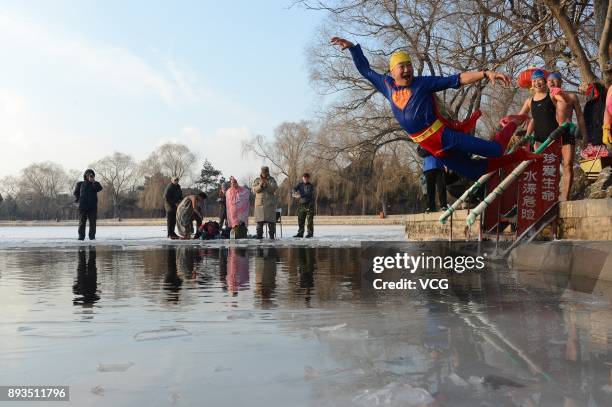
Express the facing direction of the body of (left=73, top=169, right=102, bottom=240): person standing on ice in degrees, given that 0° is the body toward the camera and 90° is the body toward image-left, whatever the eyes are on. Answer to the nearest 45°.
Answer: approximately 0°

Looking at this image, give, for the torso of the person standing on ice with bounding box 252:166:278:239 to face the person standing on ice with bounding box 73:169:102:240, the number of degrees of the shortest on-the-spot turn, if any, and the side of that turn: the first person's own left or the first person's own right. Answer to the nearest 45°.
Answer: approximately 90° to the first person's own right

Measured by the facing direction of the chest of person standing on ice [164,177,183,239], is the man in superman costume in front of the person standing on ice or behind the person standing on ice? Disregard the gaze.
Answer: in front

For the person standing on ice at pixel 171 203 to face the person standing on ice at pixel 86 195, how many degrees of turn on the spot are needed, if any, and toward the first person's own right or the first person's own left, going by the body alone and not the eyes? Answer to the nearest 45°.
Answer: approximately 135° to the first person's own right

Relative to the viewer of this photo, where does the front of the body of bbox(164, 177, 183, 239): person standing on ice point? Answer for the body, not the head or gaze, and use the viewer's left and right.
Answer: facing the viewer and to the right of the viewer

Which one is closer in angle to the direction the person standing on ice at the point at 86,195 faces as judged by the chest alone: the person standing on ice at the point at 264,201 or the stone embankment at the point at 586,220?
the stone embankment

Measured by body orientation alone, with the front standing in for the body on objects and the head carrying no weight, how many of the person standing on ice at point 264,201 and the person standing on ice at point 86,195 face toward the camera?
2

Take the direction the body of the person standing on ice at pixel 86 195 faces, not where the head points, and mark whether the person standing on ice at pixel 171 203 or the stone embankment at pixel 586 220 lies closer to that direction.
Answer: the stone embankment

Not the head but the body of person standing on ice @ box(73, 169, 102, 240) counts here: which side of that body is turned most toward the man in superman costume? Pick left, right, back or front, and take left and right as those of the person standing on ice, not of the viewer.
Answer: front

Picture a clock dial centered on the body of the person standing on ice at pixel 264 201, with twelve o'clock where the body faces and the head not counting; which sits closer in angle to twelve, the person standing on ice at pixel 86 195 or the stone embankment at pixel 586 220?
the stone embankment
